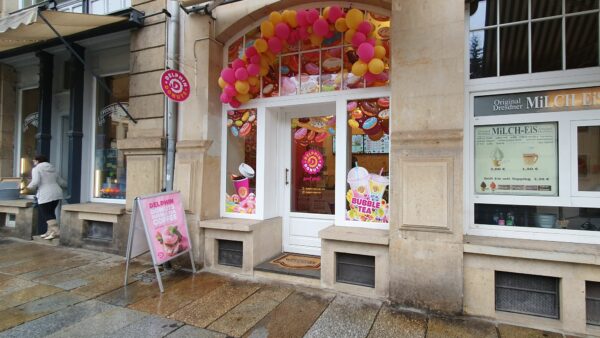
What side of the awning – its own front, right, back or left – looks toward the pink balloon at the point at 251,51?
left

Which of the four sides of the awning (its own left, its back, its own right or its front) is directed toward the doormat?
left

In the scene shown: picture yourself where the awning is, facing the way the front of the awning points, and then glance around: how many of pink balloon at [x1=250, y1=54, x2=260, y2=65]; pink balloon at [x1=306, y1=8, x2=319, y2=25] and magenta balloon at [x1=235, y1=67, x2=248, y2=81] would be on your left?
3

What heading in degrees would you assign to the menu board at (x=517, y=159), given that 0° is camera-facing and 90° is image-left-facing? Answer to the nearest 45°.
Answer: approximately 0°

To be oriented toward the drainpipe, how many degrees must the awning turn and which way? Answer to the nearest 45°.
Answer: approximately 90° to its left

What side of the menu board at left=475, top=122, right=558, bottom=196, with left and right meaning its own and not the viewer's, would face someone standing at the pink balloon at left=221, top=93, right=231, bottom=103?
right

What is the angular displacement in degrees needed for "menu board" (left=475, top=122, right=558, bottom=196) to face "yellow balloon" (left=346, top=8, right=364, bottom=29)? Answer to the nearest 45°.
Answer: approximately 45° to its right

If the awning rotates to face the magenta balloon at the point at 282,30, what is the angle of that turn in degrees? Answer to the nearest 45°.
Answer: approximately 90° to its left
